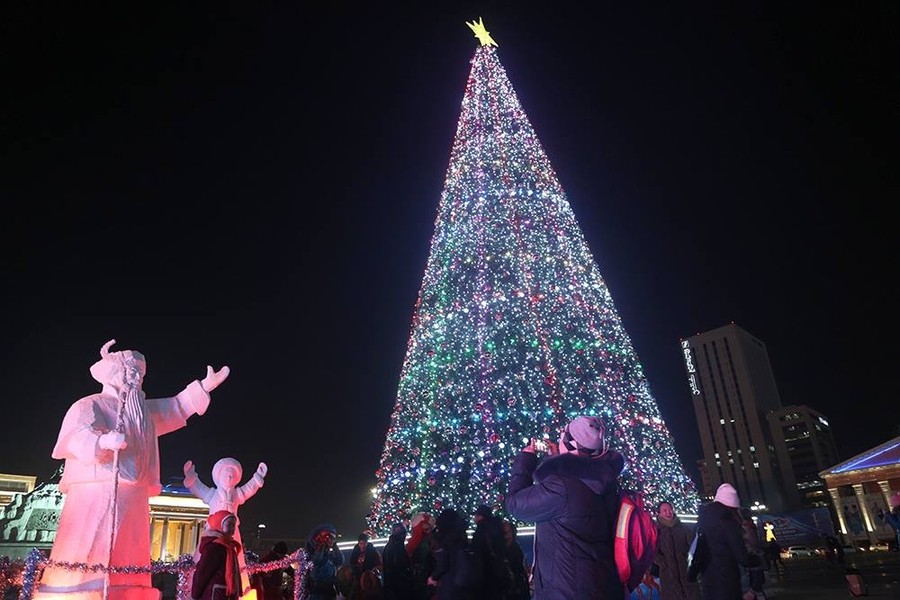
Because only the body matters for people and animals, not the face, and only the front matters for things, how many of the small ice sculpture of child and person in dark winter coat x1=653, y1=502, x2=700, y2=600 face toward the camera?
2

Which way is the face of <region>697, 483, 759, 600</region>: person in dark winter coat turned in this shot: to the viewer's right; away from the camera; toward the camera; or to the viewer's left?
away from the camera

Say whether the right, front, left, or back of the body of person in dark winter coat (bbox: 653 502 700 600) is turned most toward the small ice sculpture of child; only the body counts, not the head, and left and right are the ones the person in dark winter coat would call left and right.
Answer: right

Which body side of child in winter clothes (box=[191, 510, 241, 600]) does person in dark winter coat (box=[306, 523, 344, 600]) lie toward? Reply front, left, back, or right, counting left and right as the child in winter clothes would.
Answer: left

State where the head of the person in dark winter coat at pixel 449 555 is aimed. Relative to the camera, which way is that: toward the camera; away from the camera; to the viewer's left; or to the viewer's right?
away from the camera

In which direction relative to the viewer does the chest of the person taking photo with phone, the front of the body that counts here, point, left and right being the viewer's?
facing away from the viewer and to the left of the viewer

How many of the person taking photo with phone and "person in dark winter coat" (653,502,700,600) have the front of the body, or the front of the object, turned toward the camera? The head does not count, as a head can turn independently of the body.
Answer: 1
